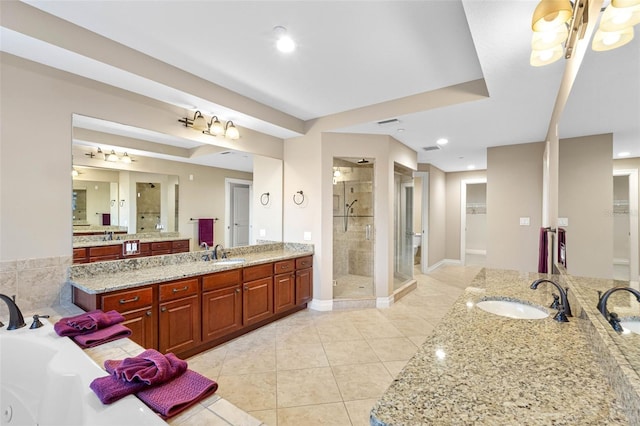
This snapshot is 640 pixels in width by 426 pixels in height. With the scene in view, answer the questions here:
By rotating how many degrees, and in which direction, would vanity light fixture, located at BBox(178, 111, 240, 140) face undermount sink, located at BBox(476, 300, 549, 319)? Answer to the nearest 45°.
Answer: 0° — it already faces it

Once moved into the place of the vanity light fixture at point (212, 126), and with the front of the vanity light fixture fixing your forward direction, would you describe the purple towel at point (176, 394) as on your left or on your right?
on your right

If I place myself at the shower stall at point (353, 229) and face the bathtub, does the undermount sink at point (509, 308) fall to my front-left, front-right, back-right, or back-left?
front-left

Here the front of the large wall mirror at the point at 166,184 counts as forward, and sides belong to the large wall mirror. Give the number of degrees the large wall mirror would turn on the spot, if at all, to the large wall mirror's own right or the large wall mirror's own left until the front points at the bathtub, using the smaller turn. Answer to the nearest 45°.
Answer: approximately 45° to the large wall mirror's own right

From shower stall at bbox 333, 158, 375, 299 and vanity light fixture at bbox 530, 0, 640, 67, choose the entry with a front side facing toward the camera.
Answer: the shower stall

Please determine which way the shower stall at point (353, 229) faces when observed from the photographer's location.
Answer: facing the viewer

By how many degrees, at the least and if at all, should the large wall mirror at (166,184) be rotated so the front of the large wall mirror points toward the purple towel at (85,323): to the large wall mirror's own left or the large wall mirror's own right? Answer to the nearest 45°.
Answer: approximately 45° to the large wall mirror's own right

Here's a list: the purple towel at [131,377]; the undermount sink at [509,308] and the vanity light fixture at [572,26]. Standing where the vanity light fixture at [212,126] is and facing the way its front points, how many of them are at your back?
0

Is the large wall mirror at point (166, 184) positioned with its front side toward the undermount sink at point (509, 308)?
yes

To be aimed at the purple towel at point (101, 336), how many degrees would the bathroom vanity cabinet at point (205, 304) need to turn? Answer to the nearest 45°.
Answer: approximately 90° to its right

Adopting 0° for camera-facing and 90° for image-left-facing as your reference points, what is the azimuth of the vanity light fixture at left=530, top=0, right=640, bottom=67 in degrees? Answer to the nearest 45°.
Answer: approximately 90°

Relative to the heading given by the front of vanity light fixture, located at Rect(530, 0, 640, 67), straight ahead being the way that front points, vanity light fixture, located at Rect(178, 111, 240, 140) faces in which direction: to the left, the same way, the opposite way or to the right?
the opposite way

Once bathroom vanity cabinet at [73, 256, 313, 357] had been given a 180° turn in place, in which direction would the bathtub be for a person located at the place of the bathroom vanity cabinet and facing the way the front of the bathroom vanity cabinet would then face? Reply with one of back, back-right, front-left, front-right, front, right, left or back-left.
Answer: left

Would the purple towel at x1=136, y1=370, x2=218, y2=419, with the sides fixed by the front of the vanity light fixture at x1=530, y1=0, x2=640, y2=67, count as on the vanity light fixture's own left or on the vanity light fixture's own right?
on the vanity light fixture's own left

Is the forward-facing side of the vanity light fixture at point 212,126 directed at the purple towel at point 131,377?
no

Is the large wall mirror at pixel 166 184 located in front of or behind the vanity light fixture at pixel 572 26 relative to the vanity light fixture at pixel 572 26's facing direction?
in front

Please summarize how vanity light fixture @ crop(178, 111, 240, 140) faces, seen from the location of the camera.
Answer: facing the viewer and to the right of the viewer
